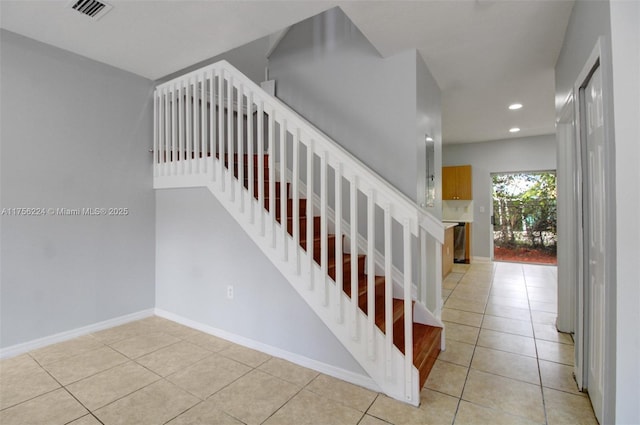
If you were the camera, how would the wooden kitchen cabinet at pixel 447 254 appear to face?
facing to the right of the viewer

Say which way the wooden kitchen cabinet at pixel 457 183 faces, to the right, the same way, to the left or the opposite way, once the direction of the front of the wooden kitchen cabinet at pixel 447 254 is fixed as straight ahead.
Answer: to the right

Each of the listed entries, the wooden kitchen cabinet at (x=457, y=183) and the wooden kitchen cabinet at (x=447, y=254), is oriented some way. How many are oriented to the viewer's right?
1

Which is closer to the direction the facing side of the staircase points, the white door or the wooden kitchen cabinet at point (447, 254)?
the white door

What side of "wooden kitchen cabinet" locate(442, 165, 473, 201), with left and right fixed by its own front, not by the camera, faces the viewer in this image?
front

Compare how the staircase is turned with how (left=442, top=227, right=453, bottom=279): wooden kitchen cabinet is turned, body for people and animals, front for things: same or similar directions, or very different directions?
same or similar directions

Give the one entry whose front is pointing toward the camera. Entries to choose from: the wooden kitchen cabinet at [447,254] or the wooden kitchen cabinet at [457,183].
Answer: the wooden kitchen cabinet at [457,183]

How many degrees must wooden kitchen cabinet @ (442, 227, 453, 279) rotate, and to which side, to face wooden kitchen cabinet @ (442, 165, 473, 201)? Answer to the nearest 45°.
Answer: approximately 90° to its left

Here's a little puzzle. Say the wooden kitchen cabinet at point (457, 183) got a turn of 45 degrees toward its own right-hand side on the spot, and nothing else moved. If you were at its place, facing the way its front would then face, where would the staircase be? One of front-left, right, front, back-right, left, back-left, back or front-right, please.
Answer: front-left

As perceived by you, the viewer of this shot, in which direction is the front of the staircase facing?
facing the viewer and to the right of the viewer

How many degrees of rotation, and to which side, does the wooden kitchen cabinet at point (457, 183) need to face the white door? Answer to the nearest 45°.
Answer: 0° — it already faces it

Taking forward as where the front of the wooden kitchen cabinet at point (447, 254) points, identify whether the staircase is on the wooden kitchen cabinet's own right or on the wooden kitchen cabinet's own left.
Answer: on the wooden kitchen cabinet's own right

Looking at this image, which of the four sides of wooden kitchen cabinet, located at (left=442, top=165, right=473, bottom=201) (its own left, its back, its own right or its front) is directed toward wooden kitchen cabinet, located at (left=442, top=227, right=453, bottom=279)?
front
